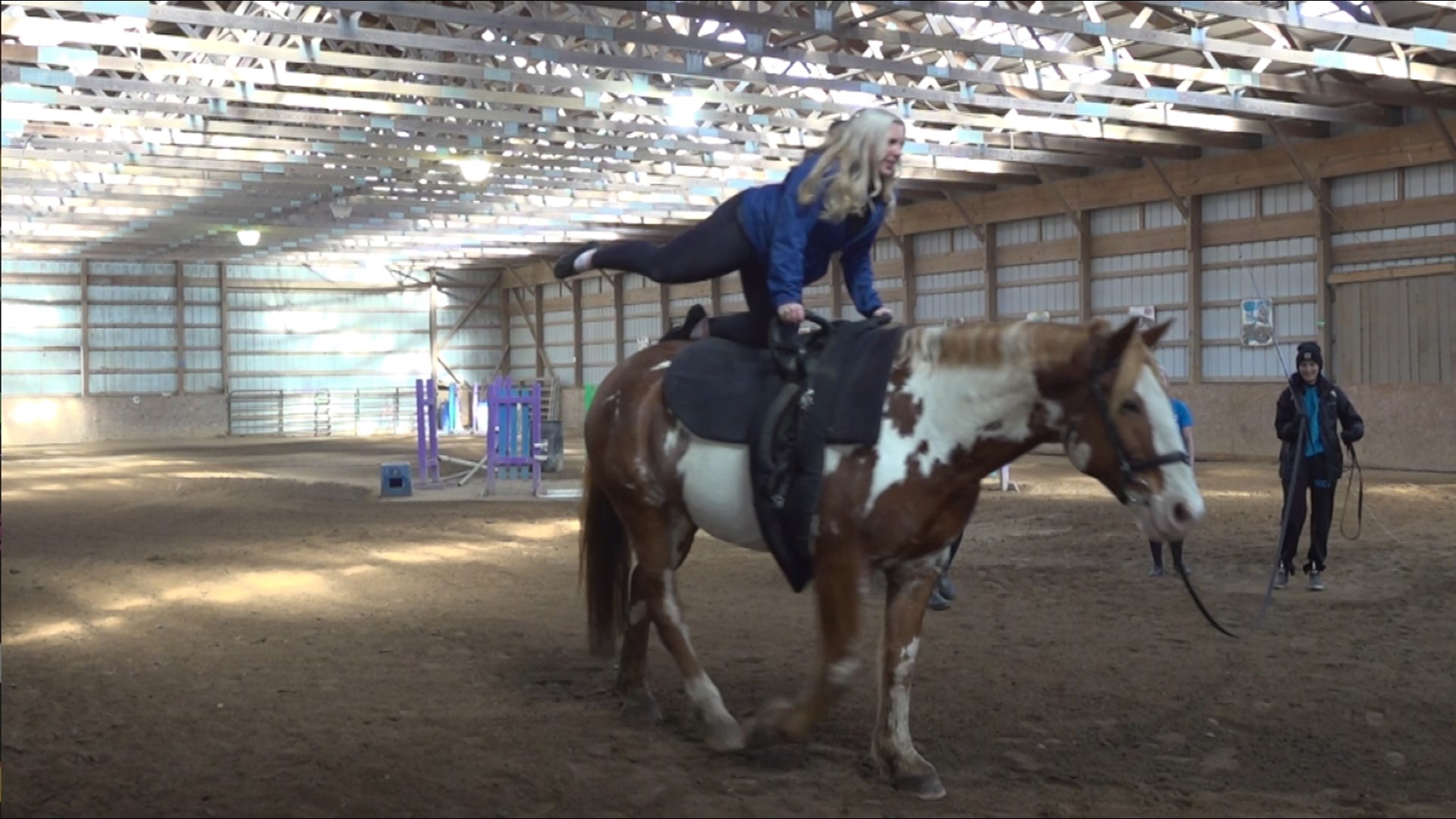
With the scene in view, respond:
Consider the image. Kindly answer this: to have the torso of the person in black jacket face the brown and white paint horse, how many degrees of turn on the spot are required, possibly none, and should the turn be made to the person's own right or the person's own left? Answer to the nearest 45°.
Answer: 0° — they already face it

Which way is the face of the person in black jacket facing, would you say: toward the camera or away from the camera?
toward the camera

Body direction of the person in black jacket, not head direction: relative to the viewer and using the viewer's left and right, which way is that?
facing the viewer

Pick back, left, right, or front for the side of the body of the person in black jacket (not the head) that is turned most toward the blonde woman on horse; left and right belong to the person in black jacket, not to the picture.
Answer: front
